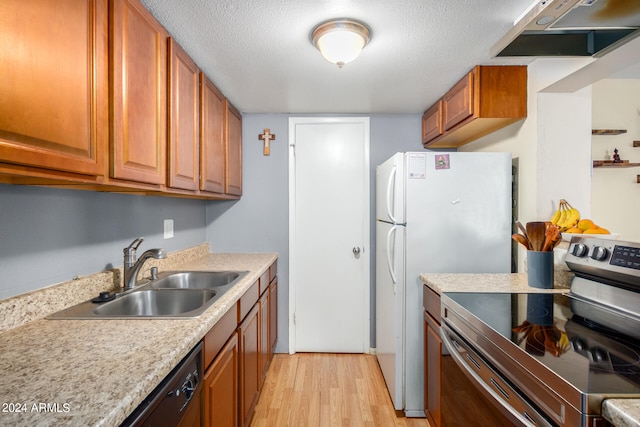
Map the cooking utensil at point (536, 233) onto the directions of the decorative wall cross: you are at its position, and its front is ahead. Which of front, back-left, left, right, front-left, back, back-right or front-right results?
front-left

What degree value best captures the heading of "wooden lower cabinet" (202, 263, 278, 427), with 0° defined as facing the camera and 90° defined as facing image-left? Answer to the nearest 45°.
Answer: approximately 270°

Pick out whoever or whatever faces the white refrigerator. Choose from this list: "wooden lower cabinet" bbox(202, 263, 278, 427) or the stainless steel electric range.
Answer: the wooden lower cabinet

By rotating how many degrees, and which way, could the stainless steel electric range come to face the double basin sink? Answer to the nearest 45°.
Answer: approximately 45° to its right

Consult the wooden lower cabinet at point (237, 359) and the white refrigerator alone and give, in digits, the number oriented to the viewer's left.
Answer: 1

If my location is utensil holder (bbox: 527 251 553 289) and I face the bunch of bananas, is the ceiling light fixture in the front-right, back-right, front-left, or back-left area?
back-left

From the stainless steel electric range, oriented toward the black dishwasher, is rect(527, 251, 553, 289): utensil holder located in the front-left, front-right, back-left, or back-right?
back-right

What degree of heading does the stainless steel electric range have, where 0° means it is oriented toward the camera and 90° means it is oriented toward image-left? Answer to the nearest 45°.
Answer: approximately 45°

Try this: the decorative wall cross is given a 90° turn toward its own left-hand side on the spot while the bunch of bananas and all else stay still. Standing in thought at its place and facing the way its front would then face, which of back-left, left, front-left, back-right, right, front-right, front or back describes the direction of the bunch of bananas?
front-right

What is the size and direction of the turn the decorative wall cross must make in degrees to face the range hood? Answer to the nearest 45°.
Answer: approximately 45° to its left

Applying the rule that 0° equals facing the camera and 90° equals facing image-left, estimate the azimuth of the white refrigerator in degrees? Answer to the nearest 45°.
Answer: approximately 90°

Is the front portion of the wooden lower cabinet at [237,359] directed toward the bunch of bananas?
yes
